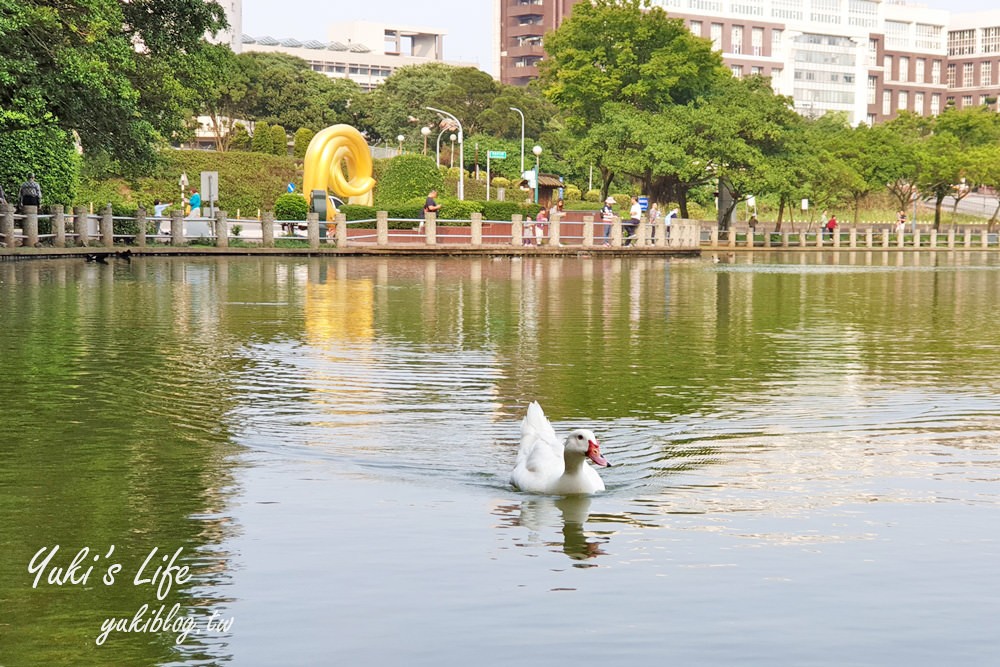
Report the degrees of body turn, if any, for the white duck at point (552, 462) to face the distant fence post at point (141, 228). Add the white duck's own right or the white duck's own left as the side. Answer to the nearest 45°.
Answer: approximately 135° to the white duck's own left

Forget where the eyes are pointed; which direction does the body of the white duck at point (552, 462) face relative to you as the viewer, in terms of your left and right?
facing the viewer and to the right of the viewer

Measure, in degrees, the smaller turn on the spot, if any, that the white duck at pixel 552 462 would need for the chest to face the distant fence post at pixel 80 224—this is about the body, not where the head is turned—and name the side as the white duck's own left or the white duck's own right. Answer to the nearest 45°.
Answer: approximately 135° to the white duck's own left

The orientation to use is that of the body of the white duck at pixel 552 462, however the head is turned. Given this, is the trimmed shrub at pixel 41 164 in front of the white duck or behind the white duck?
behind

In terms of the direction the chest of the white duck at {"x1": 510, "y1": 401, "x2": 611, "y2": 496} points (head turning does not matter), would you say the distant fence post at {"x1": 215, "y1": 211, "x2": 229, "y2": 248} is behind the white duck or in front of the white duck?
behind

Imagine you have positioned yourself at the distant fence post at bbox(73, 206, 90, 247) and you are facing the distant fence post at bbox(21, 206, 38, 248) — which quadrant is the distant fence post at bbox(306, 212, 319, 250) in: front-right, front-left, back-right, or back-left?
back-left

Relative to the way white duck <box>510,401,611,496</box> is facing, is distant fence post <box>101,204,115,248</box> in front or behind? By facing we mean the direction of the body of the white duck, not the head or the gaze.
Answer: behind

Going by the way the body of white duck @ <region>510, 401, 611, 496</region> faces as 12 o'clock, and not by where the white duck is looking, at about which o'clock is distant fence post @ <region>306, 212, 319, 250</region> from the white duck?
The distant fence post is roughly at 7 o'clock from the white duck.
